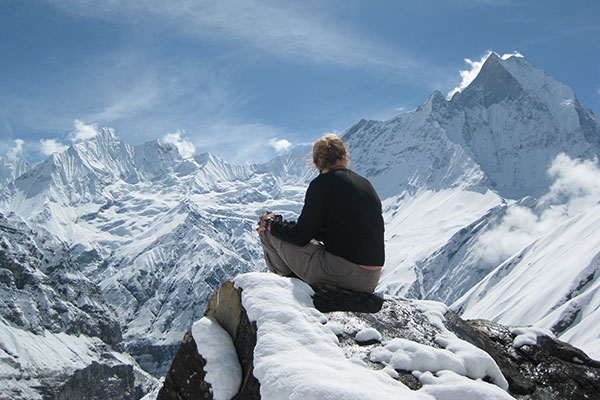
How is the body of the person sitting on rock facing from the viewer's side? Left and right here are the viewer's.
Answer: facing away from the viewer and to the left of the viewer
